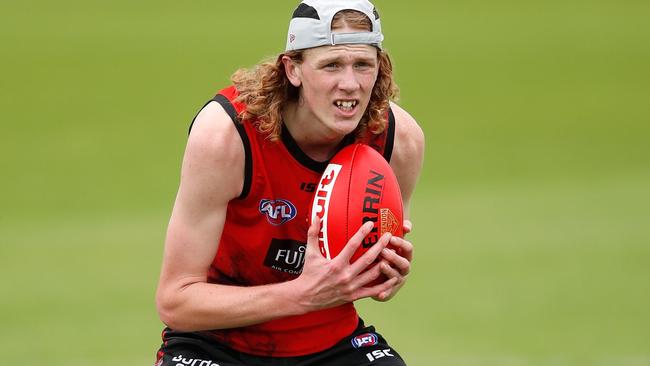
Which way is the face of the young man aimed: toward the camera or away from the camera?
toward the camera

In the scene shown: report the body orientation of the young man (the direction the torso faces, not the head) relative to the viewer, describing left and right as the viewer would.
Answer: facing the viewer and to the right of the viewer
